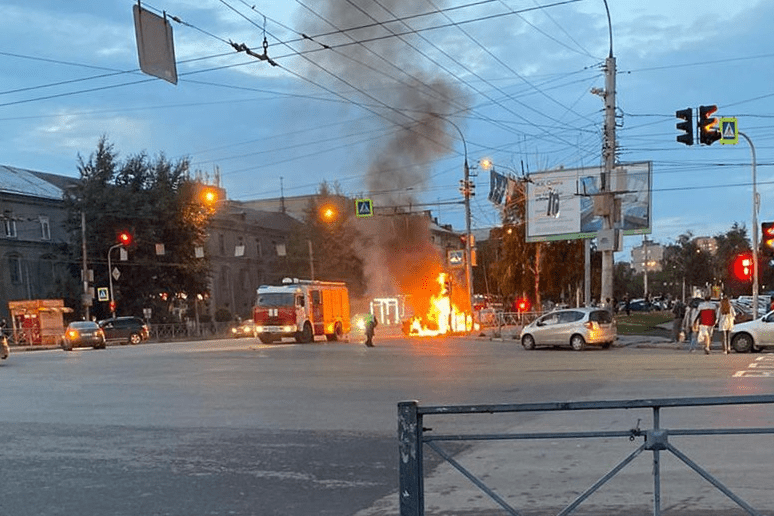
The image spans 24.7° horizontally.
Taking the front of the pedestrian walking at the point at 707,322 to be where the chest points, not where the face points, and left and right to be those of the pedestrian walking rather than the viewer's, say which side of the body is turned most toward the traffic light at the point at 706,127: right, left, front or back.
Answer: back

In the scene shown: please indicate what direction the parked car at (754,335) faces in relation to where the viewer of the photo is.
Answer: facing to the left of the viewer

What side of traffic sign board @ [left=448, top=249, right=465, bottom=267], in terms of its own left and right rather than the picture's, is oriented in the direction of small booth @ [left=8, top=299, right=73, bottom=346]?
right

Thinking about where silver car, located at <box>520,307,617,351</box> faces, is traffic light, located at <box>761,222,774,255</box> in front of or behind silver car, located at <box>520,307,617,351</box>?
behind

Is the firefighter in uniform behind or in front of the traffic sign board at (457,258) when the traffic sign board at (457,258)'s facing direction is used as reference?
in front
